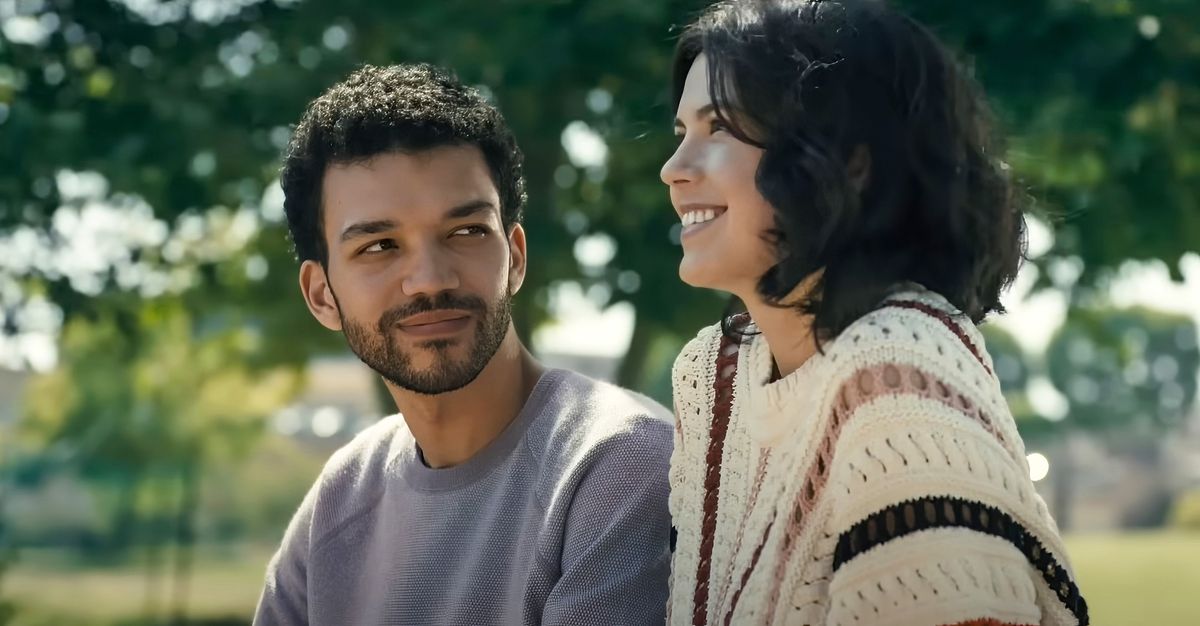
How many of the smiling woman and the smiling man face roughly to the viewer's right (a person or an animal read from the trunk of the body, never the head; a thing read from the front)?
0

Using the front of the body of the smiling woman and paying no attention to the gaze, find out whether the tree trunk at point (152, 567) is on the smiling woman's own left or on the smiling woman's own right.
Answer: on the smiling woman's own right

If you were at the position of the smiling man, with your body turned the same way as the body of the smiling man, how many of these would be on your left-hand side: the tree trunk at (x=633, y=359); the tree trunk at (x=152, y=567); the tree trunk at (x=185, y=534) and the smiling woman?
1

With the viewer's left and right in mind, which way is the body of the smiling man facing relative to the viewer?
facing the viewer and to the left of the viewer

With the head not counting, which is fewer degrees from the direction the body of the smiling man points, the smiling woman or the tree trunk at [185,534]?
the smiling woman

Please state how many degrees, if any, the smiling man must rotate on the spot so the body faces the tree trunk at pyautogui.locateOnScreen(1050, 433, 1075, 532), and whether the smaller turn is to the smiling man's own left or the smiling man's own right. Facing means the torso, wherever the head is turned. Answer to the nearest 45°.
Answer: approximately 180°

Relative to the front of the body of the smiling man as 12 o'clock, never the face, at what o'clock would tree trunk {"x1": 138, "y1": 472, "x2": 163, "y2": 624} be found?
The tree trunk is roughly at 4 o'clock from the smiling man.

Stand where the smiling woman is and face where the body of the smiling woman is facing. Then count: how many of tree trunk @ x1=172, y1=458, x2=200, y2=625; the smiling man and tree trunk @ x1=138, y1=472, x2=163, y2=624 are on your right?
3

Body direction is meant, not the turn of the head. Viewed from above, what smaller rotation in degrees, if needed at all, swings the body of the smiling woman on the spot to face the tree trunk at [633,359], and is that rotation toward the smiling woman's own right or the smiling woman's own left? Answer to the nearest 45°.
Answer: approximately 135° to the smiling woman's own right

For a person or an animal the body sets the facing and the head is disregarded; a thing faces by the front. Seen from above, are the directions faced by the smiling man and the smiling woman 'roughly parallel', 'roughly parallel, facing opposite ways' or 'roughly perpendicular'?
roughly parallel

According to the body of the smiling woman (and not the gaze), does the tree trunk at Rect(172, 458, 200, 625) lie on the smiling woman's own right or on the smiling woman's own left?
on the smiling woman's own right

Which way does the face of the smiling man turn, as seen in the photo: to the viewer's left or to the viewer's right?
to the viewer's right

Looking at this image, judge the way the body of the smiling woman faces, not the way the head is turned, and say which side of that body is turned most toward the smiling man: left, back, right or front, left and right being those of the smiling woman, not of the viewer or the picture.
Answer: right

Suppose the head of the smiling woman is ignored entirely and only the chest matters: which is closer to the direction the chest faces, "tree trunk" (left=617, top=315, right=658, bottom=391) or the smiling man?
the smiling man
